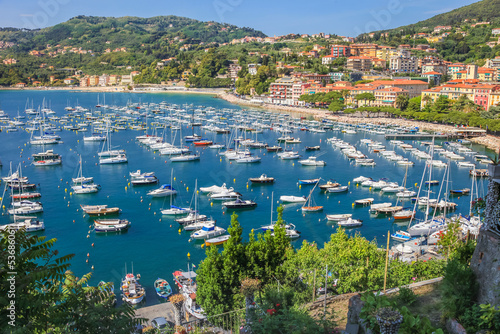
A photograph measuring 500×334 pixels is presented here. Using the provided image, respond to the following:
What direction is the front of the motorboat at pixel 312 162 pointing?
to the viewer's left

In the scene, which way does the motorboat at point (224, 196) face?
to the viewer's left

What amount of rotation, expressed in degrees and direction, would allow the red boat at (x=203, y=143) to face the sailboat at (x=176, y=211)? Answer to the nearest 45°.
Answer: approximately 90° to its left

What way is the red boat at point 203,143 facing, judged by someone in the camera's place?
facing to the left of the viewer

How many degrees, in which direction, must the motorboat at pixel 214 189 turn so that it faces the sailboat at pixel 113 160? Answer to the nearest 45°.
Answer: approximately 45° to its right

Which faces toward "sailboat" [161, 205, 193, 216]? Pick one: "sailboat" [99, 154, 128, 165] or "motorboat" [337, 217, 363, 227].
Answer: "motorboat" [337, 217, 363, 227]

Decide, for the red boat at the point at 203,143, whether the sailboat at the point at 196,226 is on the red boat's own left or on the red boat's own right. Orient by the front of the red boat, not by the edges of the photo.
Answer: on the red boat's own left
